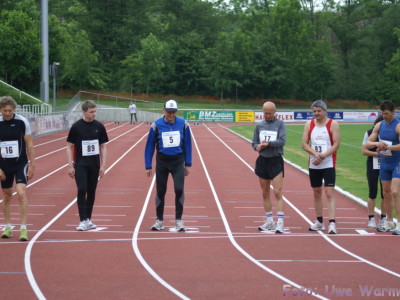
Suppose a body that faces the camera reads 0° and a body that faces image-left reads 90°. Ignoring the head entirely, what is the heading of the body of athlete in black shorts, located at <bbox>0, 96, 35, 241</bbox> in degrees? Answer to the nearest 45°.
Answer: approximately 0°

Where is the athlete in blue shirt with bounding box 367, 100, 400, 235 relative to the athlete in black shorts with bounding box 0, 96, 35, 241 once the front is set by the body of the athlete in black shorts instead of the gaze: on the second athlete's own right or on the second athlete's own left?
on the second athlete's own left

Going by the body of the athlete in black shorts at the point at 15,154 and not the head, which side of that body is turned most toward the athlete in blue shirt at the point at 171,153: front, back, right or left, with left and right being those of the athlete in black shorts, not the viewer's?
left

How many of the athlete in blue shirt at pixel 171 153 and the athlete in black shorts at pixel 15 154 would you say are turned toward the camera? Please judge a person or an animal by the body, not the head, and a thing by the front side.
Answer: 2

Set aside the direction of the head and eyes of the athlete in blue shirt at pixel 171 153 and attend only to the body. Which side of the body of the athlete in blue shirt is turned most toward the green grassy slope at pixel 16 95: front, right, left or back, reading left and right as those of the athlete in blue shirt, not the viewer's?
back

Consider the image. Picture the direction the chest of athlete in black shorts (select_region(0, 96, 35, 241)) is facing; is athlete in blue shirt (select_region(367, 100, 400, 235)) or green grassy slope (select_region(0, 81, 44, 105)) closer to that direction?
the athlete in blue shirt

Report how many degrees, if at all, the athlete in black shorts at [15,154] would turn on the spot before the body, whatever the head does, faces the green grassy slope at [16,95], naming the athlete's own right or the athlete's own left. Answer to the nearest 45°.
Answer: approximately 180°

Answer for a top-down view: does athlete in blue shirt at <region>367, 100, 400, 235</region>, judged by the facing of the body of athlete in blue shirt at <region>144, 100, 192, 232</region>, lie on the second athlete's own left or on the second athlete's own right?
on the second athlete's own left
